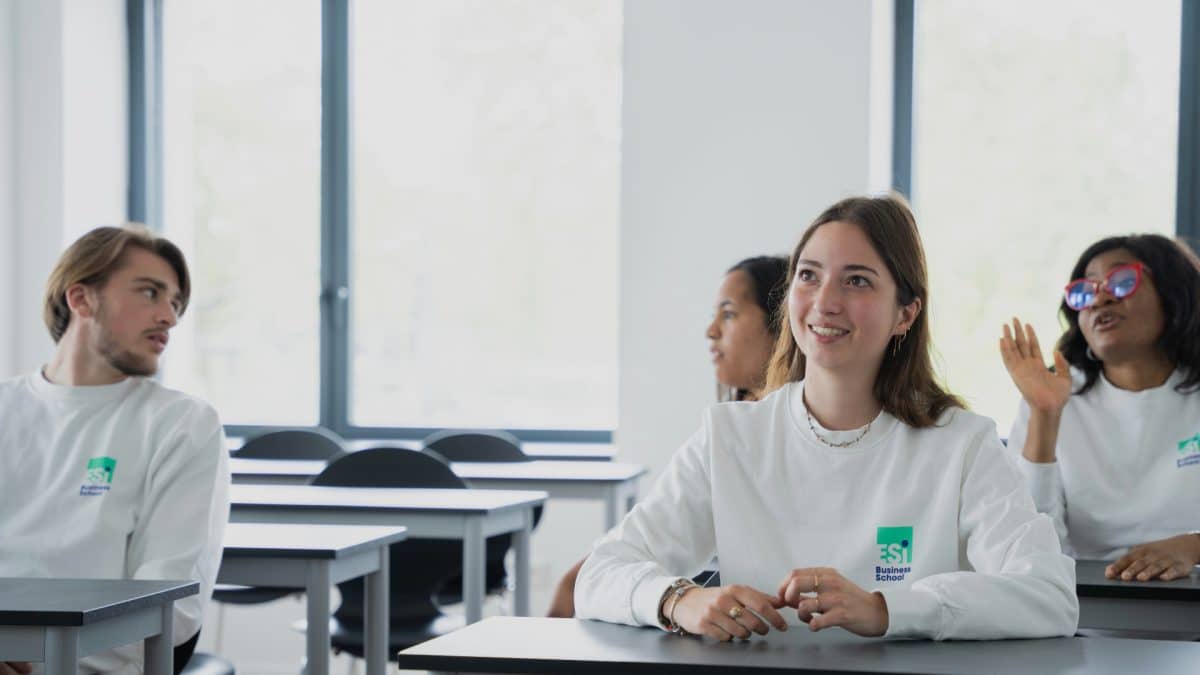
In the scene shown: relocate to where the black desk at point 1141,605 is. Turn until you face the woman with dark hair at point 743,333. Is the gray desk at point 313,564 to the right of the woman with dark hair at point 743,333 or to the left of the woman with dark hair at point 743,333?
left

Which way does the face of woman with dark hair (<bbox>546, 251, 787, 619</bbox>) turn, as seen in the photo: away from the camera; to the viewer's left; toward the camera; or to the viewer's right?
to the viewer's left

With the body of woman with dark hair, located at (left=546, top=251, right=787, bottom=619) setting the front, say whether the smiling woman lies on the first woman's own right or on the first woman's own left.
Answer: on the first woman's own left

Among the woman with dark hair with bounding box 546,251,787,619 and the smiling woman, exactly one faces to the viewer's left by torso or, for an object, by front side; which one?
the woman with dark hair

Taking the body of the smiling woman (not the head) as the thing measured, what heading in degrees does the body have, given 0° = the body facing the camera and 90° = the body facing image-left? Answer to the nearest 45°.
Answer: approximately 0°

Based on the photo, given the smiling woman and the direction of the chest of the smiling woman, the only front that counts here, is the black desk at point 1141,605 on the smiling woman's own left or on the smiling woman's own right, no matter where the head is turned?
on the smiling woman's own left
